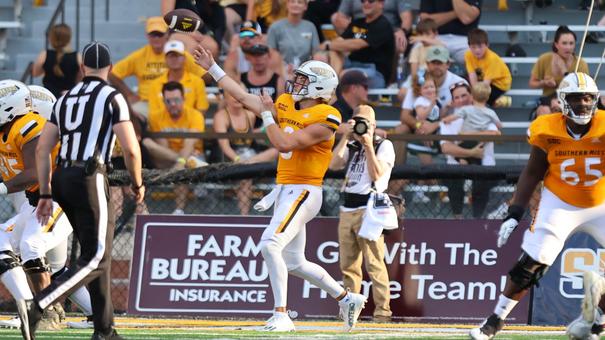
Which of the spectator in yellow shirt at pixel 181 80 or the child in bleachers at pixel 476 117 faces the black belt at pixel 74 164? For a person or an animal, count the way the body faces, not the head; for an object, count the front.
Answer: the spectator in yellow shirt

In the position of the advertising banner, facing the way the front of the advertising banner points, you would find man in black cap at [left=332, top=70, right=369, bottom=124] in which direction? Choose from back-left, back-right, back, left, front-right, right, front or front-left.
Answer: back

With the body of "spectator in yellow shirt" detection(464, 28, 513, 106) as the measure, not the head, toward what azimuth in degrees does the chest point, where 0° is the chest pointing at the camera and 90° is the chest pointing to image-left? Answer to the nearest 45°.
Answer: approximately 45°
